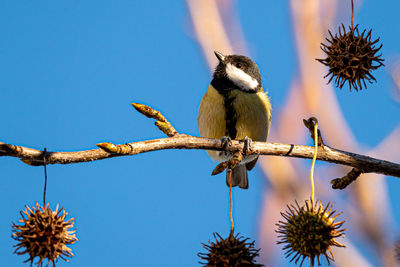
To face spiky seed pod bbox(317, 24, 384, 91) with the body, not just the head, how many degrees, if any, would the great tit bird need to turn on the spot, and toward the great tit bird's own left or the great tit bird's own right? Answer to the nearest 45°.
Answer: approximately 45° to the great tit bird's own left

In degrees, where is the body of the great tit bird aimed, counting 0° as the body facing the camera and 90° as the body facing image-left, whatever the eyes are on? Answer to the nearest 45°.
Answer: approximately 0°
